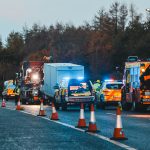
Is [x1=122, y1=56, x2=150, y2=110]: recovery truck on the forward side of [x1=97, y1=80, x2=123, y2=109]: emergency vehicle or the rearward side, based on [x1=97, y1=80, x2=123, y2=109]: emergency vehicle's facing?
on the rearward side
